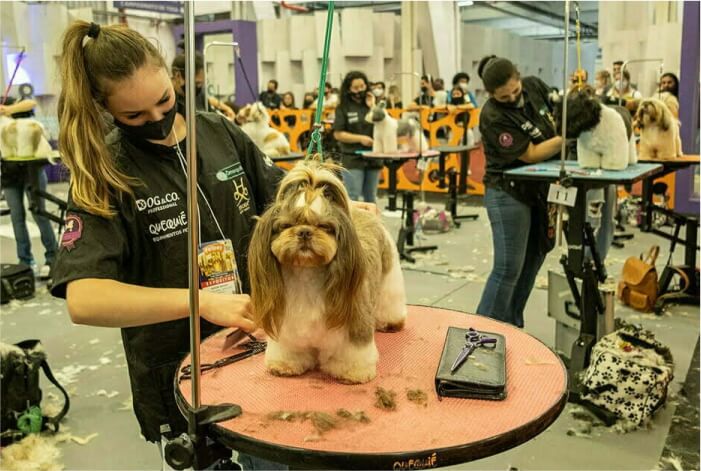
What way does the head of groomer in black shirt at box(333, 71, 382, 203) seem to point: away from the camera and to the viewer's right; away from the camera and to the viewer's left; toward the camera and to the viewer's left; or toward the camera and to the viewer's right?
toward the camera and to the viewer's right

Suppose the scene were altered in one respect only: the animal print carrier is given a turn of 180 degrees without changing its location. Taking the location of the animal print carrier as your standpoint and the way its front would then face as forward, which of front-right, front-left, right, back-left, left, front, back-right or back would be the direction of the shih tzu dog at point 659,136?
front-left

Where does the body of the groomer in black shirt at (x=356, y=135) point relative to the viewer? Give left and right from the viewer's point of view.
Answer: facing the viewer and to the right of the viewer

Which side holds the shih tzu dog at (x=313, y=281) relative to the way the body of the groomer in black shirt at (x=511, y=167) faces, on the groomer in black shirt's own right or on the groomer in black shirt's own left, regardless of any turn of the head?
on the groomer in black shirt's own right

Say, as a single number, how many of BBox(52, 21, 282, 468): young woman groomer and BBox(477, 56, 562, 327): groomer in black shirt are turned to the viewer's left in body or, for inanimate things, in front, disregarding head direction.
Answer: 0

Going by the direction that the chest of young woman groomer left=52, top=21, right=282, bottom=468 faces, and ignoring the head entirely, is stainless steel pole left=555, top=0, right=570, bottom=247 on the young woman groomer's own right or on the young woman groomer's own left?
on the young woman groomer's own left

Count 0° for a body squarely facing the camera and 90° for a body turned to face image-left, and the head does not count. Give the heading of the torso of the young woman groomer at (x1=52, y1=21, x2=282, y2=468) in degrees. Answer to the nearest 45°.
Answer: approximately 315°

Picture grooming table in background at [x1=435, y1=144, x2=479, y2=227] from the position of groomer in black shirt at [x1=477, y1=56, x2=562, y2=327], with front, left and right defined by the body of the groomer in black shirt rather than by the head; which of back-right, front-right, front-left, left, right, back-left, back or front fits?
back-left
